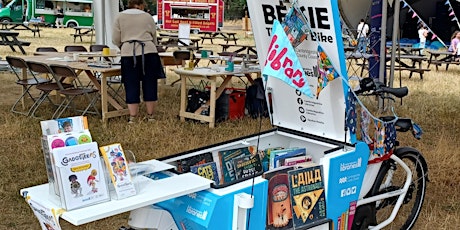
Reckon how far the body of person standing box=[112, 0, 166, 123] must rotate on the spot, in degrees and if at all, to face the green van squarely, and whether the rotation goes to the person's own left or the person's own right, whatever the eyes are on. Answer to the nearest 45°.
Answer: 0° — they already face it

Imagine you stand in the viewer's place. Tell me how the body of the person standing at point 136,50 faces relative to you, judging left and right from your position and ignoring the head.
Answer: facing away from the viewer

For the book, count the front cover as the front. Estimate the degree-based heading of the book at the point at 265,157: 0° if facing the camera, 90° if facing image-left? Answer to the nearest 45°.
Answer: approximately 0°

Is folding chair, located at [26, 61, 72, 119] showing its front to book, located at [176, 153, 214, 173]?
no

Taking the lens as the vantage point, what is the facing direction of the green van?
facing to the left of the viewer

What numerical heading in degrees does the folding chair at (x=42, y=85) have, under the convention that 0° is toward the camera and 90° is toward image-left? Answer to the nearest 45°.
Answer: approximately 225°

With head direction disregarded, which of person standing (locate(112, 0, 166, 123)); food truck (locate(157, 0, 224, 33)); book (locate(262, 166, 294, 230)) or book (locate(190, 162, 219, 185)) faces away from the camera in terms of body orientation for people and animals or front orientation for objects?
the person standing

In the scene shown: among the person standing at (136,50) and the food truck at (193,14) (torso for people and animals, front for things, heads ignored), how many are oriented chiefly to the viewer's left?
0

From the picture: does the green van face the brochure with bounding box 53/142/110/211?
no

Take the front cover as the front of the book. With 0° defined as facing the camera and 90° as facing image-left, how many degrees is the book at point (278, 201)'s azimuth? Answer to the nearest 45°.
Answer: approximately 0°

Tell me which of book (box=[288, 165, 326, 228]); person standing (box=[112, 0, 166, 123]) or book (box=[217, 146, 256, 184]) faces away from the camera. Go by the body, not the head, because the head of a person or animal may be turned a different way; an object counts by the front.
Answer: the person standing

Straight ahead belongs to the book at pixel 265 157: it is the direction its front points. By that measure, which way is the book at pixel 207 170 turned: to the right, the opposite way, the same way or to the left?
the same way

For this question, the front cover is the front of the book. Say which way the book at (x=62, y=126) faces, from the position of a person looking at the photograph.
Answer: facing the viewer

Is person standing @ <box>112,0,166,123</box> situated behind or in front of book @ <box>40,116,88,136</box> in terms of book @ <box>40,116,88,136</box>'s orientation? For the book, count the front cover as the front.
behind

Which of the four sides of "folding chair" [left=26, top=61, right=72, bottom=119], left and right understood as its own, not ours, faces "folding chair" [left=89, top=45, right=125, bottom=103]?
front

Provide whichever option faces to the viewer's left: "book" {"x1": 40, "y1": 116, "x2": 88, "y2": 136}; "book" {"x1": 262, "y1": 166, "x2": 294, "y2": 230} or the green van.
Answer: the green van
